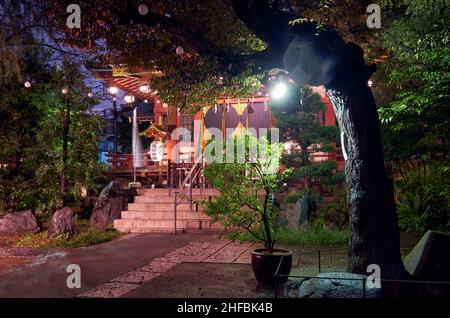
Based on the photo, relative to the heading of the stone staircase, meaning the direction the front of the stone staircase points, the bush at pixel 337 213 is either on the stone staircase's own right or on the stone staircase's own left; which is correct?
on the stone staircase's own left

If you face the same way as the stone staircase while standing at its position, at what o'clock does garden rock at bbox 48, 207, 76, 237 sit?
The garden rock is roughly at 2 o'clock from the stone staircase.

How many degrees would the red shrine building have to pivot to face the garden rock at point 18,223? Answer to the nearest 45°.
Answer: approximately 45° to its right

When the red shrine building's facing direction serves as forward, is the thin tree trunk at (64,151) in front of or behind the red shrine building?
in front

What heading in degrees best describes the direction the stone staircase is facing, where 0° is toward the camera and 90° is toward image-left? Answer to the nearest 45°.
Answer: approximately 0°

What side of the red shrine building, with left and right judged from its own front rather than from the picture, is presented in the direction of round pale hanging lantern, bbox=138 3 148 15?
front

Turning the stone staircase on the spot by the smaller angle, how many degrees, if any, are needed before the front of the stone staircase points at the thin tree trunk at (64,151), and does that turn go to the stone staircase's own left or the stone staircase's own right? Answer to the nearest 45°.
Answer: approximately 90° to the stone staircase's own right

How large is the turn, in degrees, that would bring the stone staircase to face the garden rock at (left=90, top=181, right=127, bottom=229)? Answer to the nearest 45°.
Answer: approximately 135° to its right

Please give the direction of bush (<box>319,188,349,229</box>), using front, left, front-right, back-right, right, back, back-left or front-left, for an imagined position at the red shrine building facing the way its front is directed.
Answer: front-left

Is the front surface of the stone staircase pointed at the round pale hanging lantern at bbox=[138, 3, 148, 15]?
yes
